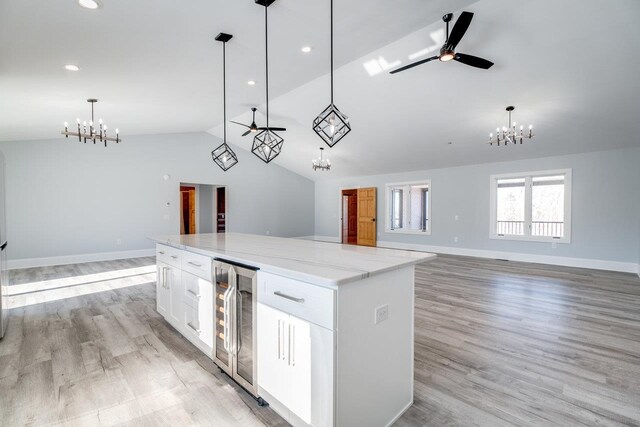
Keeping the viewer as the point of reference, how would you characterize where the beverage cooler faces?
facing the viewer and to the left of the viewer

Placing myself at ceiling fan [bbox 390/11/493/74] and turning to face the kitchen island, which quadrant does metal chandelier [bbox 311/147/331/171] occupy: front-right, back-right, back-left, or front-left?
back-right

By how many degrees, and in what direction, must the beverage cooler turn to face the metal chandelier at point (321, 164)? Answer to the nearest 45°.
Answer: approximately 135° to its right

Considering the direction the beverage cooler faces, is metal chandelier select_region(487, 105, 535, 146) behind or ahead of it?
behind

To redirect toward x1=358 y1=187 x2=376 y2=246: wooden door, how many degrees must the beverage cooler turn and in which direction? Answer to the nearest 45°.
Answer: approximately 180°
